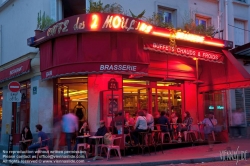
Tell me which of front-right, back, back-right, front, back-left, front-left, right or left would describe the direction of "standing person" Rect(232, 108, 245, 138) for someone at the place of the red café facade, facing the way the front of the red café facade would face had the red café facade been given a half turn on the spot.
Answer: front-right
